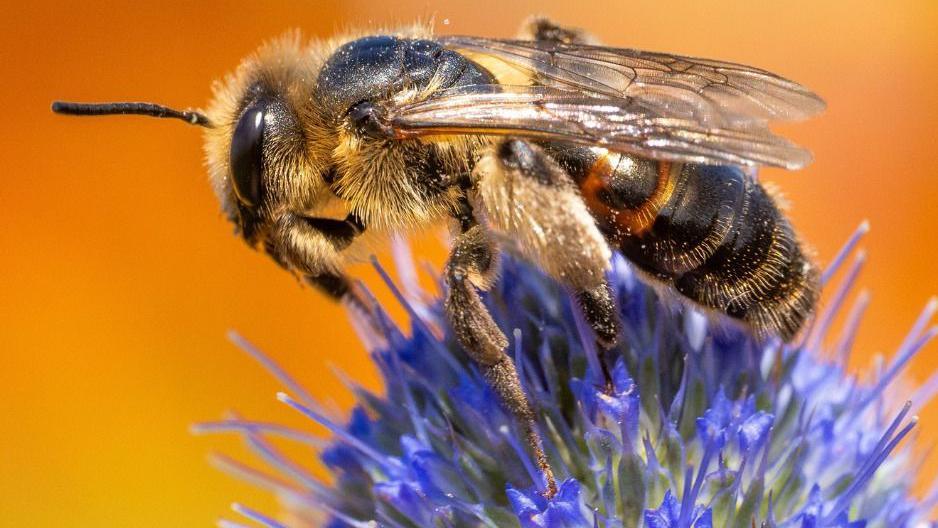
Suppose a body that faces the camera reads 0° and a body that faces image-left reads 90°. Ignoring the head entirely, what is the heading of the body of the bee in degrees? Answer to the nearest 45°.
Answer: approximately 90°
